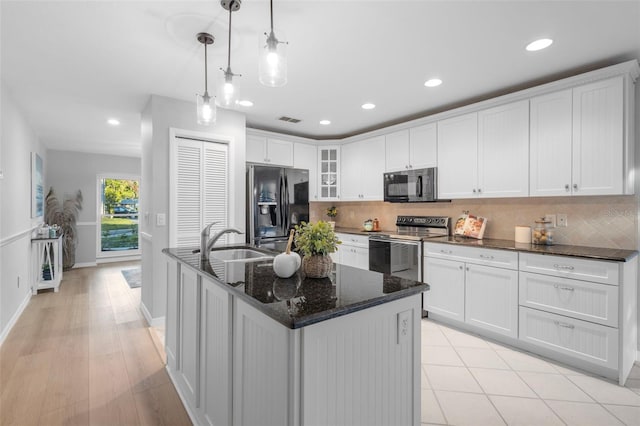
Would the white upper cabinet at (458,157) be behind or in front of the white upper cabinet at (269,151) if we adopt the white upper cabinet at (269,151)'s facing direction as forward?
in front

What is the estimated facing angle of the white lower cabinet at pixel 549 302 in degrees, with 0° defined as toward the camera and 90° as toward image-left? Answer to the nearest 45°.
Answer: approximately 45°

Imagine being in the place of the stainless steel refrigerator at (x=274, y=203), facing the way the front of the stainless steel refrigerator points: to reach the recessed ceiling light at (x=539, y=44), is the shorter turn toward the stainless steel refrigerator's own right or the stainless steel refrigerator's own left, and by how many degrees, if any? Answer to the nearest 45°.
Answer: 0° — it already faces it

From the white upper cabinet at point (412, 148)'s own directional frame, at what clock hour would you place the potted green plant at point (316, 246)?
The potted green plant is roughly at 11 o'clock from the white upper cabinet.

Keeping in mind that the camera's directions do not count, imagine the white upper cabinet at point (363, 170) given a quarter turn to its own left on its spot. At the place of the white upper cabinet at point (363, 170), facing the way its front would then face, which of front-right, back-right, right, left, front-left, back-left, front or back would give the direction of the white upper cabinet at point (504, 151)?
front

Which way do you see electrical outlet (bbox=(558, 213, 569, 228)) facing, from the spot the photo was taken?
facing the viewer

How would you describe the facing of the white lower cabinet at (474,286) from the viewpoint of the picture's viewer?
facing the viewer and to the left of the viewer

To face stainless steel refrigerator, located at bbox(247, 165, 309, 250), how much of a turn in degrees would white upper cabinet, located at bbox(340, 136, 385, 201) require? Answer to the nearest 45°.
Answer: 0° — it already faces it

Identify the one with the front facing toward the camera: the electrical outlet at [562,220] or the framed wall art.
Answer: the electrical outlet

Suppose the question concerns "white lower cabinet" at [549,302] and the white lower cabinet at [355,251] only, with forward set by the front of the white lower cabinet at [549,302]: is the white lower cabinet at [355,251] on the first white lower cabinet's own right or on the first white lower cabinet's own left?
on the first white lower cabinet's own right

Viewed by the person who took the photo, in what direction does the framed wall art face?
facing to the right of the viewer

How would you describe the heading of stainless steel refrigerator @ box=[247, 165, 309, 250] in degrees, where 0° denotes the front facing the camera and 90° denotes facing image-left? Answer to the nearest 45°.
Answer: approximately 315°

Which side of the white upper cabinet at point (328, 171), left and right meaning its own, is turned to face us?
front

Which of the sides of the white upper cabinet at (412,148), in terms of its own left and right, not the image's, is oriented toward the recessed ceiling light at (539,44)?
left
